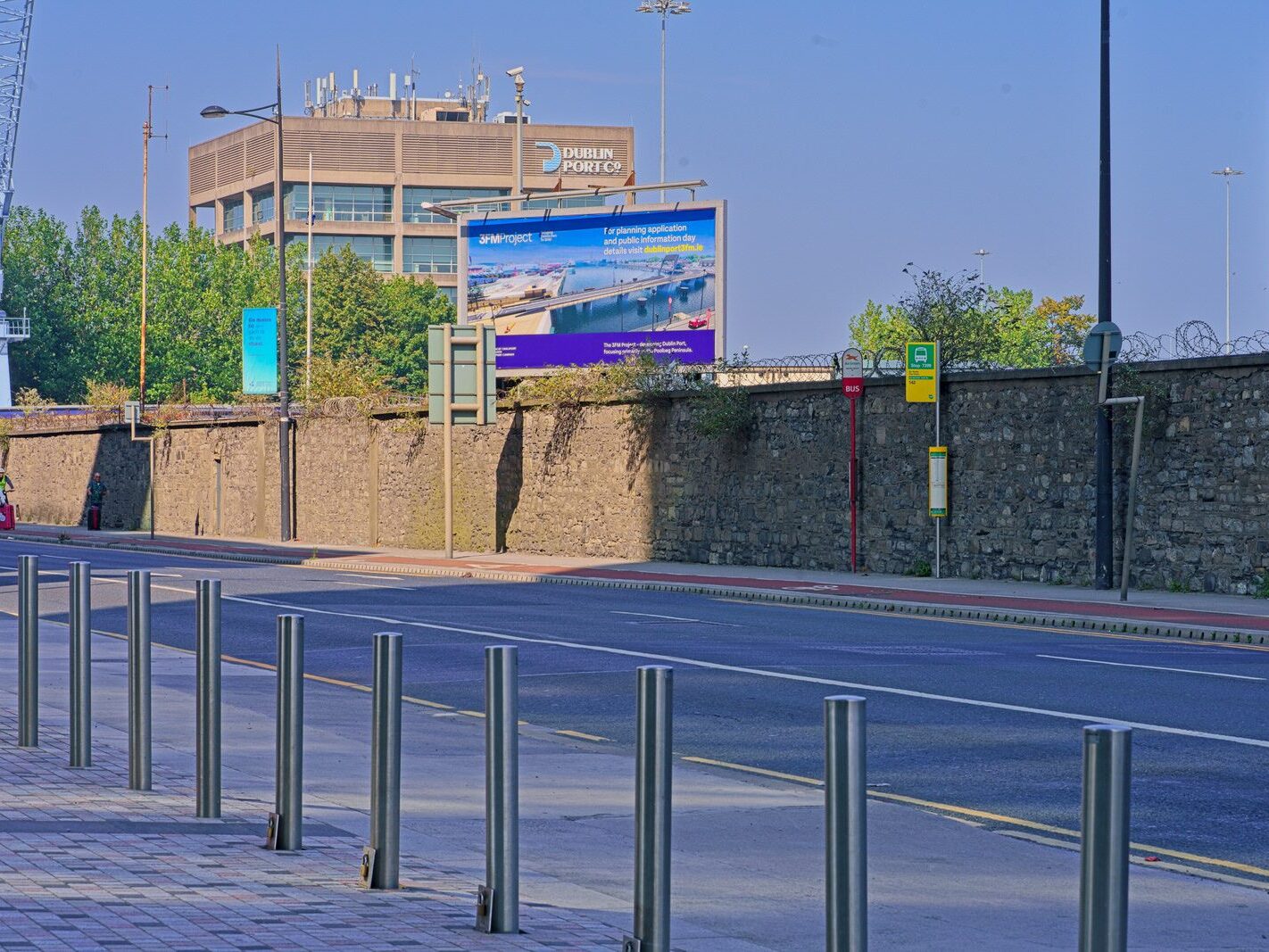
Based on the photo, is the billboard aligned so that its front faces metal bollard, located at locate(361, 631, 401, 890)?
yes

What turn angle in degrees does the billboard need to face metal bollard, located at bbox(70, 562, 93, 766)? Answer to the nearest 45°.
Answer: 0° — it already faces it

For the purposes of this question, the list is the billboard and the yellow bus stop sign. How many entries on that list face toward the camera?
2

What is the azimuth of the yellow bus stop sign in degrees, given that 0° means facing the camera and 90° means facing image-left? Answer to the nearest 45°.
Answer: approximately 0°

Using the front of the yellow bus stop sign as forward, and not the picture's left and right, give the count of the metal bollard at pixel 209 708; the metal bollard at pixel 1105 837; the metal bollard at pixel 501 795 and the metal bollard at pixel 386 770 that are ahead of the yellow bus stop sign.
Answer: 4

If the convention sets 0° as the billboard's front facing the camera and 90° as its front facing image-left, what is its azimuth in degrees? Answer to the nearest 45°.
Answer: approximately 0°

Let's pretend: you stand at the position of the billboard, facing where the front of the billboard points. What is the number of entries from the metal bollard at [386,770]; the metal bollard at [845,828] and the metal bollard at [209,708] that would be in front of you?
3

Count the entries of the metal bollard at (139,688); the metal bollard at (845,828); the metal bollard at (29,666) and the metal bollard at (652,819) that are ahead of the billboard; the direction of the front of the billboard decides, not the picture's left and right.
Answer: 4

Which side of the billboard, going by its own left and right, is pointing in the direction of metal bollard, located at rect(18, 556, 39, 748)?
front

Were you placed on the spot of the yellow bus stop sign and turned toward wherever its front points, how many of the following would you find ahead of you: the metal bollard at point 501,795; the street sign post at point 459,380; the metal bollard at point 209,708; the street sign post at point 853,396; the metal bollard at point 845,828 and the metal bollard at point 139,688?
4

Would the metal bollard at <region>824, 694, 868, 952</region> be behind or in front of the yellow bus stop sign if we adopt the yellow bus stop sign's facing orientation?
in front

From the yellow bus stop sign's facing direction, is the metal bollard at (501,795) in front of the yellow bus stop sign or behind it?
in front

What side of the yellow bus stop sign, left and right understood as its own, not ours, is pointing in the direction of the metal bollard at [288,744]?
front

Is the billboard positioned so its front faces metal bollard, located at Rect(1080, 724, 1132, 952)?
yes

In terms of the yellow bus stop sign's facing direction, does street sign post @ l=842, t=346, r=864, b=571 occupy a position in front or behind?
behind
